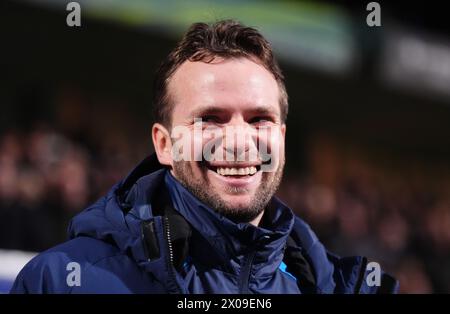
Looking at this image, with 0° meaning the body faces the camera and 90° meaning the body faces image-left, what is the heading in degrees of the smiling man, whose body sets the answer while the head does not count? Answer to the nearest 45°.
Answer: approximately 315°
